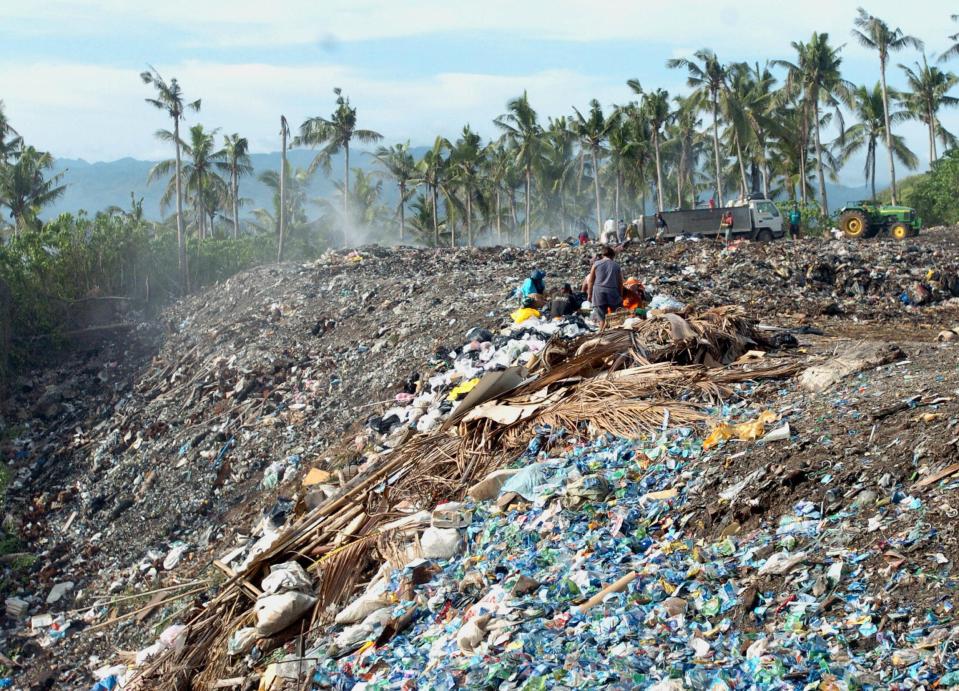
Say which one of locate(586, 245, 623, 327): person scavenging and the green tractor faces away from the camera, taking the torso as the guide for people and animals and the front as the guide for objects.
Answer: the person scavenging

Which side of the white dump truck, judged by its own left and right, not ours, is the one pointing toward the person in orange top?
right

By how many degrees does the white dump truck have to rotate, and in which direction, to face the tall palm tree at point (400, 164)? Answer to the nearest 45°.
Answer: approximately 135° to its left

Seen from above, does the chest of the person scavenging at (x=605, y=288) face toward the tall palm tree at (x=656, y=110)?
yes

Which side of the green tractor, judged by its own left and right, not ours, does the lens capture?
right

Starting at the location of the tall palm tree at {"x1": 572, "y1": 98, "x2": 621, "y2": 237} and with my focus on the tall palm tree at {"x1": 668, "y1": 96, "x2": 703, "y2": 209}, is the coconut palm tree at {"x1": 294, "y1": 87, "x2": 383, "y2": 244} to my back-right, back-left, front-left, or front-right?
back-left

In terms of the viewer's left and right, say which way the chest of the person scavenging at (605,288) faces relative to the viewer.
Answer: facing away from the viewer

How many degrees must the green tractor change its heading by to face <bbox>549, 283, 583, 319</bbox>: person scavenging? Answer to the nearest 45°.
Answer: approximately 90° to its right

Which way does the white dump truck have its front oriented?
to the viewer's right

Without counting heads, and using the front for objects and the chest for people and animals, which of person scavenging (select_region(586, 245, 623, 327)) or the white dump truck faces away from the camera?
the person scavenging

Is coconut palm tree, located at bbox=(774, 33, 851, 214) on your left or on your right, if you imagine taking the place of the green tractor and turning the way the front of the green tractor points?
on your left
